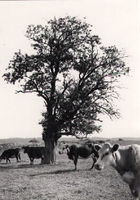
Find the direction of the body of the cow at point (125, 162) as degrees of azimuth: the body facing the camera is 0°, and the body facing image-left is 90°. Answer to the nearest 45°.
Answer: approximately 90°
